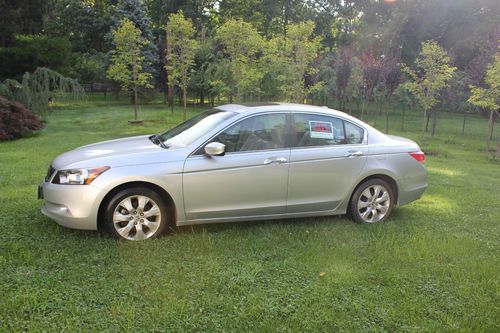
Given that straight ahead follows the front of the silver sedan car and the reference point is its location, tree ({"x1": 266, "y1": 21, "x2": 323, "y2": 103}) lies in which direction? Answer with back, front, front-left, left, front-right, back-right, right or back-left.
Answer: right

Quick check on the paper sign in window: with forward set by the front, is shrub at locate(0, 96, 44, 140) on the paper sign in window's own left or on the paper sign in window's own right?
on the paper sign in window's own right

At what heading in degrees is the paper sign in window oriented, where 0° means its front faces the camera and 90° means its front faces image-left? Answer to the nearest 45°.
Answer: approximately 0°

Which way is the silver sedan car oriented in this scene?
to the viewer's left

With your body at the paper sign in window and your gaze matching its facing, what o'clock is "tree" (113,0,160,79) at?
The tree is roughly at 5 o'clock from the paper sign in window.

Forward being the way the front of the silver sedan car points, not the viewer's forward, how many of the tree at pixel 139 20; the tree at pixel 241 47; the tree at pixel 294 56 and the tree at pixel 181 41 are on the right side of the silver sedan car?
4

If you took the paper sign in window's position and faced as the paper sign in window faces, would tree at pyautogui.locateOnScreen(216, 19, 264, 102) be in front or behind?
behind

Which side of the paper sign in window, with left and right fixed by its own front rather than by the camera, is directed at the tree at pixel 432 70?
back

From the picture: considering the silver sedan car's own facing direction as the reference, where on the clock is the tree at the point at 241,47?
The tree is roughly at 3 o'clock from the silver sedan car.

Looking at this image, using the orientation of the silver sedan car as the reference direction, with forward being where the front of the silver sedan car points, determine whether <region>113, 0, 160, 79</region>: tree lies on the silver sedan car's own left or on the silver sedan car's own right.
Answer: on the silver sedan car's own right
